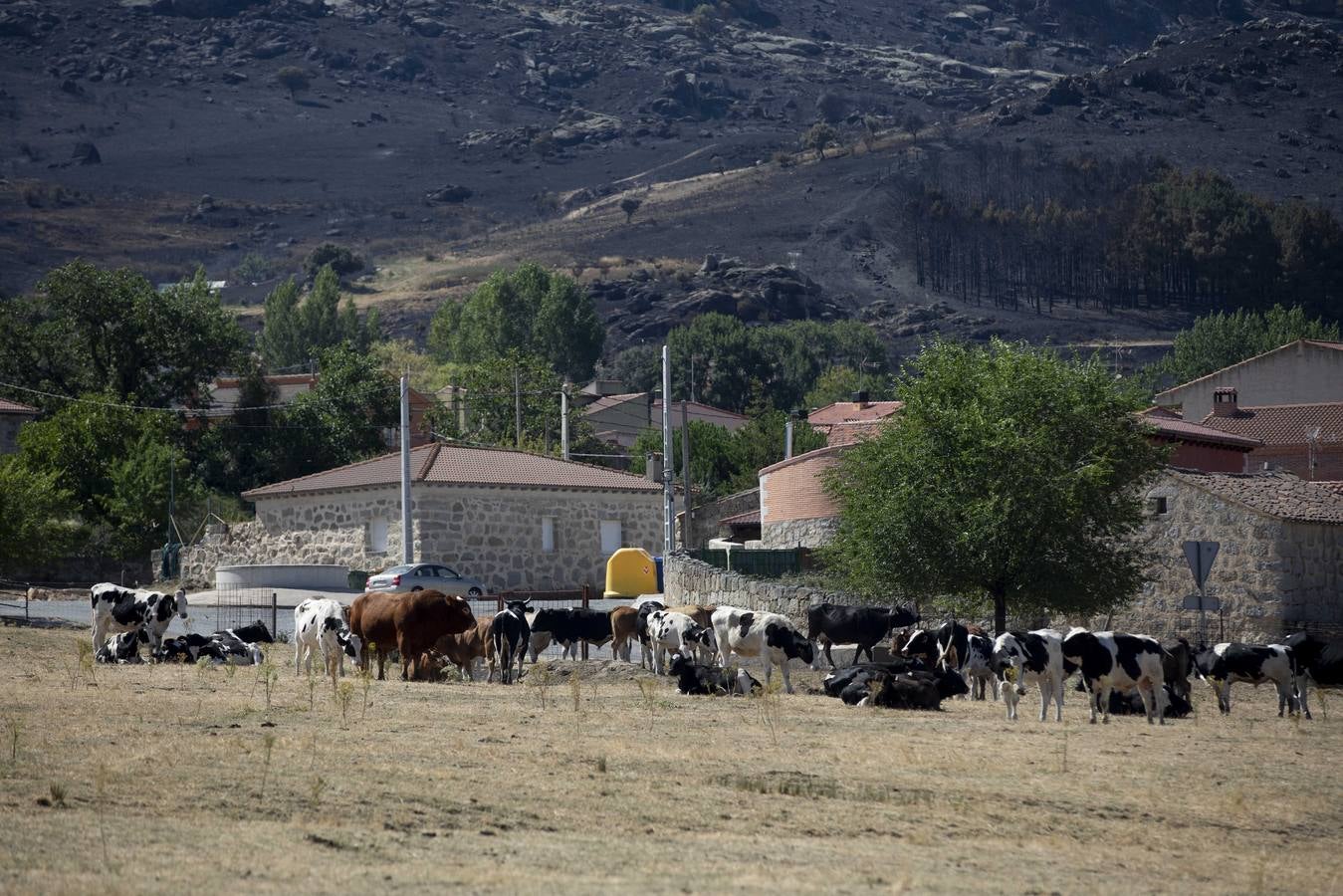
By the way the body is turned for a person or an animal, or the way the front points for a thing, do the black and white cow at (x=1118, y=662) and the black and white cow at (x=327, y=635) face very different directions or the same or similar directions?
very different directions

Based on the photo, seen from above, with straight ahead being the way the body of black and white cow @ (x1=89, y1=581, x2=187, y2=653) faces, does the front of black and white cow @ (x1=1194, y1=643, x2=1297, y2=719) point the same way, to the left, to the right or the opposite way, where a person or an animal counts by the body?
the opposite way

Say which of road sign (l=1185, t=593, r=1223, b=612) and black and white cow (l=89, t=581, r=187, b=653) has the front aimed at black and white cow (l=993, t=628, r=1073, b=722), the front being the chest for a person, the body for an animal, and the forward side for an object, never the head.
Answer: black and white cow (l=89, t=581, r=187, b=653)

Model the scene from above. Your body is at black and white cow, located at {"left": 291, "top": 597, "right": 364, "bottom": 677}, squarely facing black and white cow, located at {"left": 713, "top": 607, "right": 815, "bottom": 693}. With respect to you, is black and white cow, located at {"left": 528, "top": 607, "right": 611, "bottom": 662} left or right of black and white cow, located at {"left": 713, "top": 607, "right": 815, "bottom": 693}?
left

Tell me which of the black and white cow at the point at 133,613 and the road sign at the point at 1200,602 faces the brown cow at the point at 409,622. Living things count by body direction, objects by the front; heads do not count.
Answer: the black and white cow

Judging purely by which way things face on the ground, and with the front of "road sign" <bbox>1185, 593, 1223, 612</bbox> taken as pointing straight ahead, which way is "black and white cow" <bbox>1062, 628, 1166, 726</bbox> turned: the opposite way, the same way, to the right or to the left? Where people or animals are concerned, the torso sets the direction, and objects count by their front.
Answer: to the left

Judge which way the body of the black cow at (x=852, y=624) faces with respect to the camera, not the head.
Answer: to the viewer's right

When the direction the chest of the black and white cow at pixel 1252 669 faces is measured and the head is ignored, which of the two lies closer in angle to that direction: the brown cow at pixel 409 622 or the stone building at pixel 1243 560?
the brown cow

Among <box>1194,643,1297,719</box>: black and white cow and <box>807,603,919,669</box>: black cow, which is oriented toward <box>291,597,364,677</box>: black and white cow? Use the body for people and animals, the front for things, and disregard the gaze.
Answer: <box>1194,643,1297,719</box>: black and white cow

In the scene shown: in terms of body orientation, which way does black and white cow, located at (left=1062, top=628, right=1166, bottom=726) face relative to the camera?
to the viewer's left
